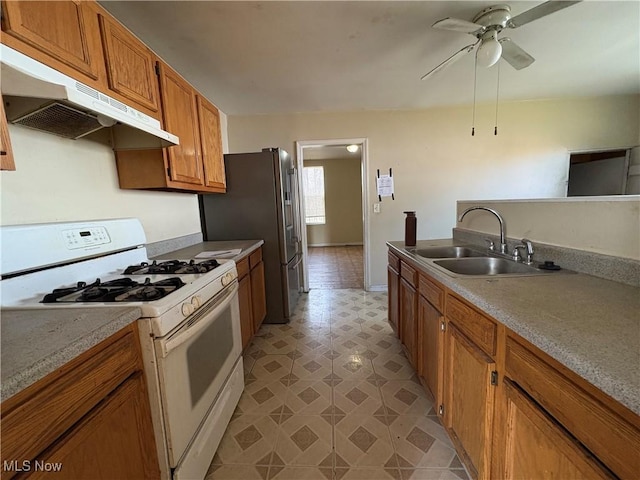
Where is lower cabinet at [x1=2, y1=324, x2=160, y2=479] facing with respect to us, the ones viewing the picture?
facing the viewer and to the right of the viewer

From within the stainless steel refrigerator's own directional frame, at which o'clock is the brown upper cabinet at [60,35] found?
The brown upper cabinet is roughly at 4 o'clock from the stainless steel refrigerator.

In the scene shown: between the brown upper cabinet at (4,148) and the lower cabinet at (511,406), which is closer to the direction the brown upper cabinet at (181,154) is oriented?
the lower cabinet

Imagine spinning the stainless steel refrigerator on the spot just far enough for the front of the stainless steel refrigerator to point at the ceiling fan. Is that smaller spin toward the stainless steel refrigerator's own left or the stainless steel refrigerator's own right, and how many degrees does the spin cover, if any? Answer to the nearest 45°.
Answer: approximately 45° to the stainless steel refrigerator's own right

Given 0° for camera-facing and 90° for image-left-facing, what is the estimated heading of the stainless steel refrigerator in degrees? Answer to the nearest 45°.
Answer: approximately 270°

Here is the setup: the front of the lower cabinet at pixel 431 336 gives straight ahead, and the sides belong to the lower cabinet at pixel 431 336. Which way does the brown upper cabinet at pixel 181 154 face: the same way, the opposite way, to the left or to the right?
the opposite way

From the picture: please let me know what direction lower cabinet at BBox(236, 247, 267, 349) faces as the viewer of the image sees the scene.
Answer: facing to the right of the viewer

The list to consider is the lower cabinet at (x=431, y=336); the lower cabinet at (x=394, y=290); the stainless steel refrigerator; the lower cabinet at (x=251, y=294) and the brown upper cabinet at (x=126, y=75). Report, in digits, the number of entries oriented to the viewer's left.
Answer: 2

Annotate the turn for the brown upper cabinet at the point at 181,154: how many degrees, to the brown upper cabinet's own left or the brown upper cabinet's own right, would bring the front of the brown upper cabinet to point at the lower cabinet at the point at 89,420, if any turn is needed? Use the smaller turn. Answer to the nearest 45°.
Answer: approximately 45° to the brown upper cabinet's own right

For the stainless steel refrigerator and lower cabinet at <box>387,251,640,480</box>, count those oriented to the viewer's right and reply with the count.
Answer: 1

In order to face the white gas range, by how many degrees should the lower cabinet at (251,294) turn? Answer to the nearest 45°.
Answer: approximately 90° to its right
